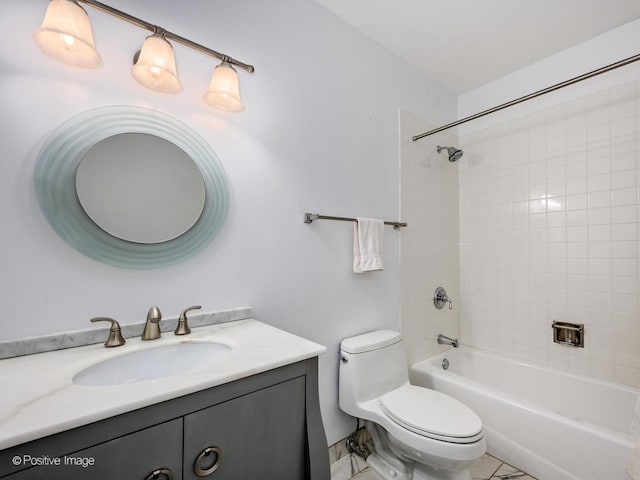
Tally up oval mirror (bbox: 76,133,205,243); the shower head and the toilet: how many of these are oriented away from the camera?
0

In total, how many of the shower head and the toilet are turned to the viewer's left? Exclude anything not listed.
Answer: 0

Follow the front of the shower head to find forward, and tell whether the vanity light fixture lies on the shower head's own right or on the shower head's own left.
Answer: on the shower head's own right

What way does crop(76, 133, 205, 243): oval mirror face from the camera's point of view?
toward the camera

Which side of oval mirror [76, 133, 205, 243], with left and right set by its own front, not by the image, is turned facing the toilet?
left

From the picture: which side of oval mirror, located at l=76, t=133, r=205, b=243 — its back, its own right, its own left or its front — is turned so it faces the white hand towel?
left

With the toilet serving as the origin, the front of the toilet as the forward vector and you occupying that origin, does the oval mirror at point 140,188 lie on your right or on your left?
on your right

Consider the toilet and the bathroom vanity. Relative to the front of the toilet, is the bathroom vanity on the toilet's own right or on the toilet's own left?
on the toilet's own right

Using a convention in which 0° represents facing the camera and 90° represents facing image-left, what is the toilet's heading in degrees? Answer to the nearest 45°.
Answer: approximately 315°

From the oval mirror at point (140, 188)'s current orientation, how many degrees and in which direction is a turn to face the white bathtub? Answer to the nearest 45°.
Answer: approximately 90° to its left
